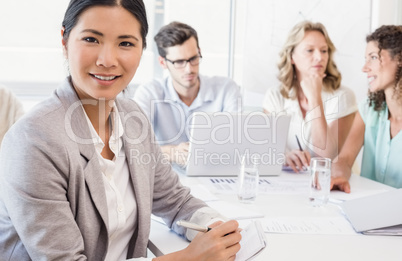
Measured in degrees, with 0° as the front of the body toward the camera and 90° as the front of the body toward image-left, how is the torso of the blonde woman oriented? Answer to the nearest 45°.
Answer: approximately 0°

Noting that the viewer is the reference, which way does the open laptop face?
facing away from the viewer

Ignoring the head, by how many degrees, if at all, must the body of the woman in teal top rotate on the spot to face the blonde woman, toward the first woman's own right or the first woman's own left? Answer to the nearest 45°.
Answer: approximately 90° to the first woman's own right

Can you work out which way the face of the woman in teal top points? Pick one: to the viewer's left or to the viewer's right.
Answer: to the viewer's left

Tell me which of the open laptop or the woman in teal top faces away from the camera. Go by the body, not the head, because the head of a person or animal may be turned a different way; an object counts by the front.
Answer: the open laptop

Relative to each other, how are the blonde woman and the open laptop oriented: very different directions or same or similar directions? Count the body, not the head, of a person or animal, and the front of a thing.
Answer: very different directions

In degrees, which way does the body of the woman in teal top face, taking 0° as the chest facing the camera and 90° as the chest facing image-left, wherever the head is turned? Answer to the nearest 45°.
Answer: approximately 45°

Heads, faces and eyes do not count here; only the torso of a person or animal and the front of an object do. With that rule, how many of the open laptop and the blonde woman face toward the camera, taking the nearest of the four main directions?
1

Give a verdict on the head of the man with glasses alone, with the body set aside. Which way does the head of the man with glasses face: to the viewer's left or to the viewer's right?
to the viewer's right
